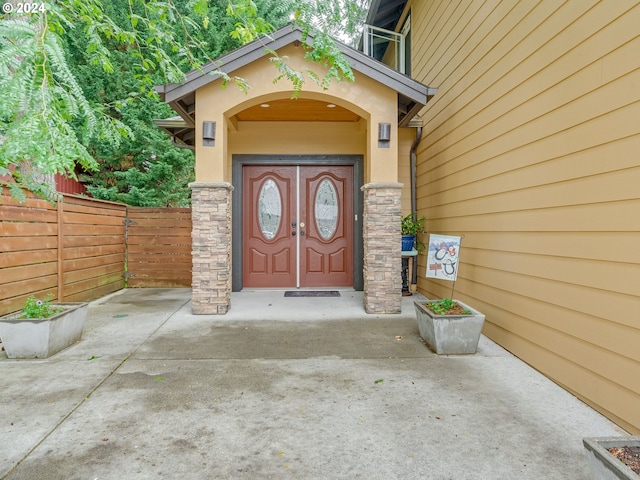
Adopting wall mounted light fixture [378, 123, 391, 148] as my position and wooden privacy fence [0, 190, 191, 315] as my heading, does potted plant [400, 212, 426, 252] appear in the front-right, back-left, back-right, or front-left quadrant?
back-right

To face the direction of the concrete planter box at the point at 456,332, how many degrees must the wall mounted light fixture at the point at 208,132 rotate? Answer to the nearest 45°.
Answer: approximately 45° to its left

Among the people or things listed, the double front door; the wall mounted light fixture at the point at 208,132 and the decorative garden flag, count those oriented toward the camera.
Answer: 3

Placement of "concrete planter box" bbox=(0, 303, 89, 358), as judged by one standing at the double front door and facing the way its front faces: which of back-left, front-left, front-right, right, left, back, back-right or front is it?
front-right

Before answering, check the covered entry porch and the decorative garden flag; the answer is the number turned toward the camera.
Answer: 2

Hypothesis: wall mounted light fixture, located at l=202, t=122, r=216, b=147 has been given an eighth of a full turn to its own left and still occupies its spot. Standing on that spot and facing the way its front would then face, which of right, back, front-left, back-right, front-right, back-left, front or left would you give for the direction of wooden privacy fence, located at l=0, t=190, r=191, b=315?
back

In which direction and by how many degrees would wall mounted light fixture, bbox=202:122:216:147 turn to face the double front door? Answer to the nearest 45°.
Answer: approximately 135° to its left

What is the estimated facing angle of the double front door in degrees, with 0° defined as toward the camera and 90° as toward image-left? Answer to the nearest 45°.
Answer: approximately 0°

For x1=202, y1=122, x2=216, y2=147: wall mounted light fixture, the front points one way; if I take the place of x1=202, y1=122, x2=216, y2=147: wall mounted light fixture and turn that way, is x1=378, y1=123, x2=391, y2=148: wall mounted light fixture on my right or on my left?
on my left
